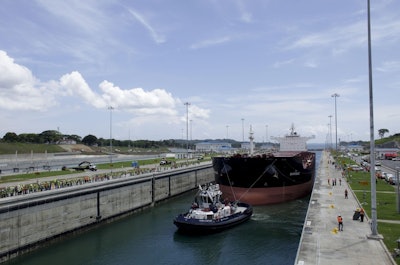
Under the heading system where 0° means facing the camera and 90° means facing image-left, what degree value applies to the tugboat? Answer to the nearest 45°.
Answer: approximately 45°

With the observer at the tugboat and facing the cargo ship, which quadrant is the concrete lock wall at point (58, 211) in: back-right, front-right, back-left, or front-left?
back-left

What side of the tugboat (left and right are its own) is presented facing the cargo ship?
back

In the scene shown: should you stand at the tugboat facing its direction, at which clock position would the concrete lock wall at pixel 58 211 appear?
The concrete lock wall is roughly at 1 o'clock from the tugboat.

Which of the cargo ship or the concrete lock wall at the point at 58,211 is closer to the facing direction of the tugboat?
the concrete lock wall
